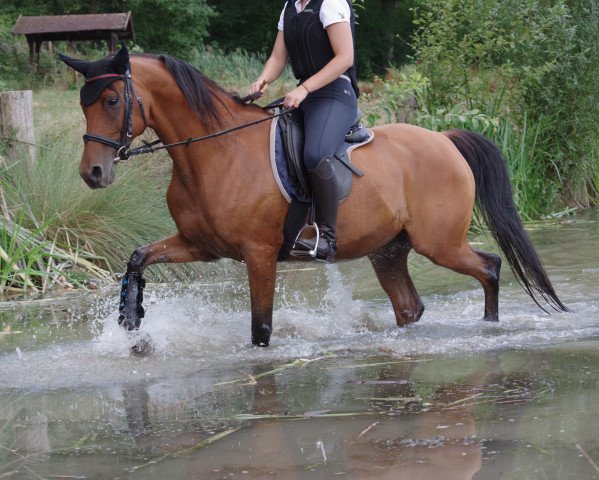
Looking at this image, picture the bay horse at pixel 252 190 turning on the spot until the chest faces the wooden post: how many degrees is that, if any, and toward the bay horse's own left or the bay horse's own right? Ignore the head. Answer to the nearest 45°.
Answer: approximately 45° to the bay horse's own right

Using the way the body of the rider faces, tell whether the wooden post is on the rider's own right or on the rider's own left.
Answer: on the rider's own right

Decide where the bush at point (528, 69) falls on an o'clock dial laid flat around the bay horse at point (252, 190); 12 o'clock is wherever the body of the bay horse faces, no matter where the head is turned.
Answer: The bush is roughly at 4 o'clock from the bay horse.

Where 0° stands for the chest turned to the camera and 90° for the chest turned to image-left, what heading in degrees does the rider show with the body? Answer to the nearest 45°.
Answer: approximately 45°

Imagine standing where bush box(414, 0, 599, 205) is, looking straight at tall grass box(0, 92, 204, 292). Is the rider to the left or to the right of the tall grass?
left

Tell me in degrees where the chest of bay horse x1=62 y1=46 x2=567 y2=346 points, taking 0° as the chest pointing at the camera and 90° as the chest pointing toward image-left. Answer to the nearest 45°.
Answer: approximately 90°
